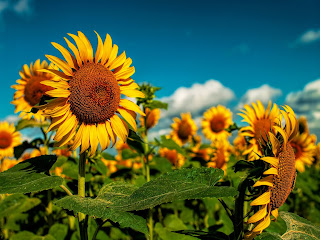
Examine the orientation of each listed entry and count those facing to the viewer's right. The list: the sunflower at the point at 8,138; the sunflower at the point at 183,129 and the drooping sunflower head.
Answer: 1

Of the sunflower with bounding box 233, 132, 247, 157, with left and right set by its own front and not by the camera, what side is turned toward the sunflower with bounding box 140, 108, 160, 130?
right

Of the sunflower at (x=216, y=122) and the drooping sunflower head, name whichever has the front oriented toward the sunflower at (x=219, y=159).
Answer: the sunflower at (x=216, y=122)

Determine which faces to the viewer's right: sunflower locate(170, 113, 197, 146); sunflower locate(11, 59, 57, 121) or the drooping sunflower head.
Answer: the drooping sunflower head

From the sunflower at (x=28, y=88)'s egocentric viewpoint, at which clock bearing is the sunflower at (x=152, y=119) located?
the sunflower at (x=152, y=119) is roughly at 8 o'clock from the sunflower at (x=28, y=88).

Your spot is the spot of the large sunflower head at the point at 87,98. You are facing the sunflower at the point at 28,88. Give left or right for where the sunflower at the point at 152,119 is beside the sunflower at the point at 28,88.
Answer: right

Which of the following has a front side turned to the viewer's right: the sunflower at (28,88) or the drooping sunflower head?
the drooping sunflower head

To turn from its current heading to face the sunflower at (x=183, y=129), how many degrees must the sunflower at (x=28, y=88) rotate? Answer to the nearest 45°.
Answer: approximately 135° to its left

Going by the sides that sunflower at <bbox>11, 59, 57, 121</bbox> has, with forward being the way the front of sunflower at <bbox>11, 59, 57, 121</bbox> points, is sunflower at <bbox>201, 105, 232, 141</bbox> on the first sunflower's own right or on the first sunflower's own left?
on the first sunflower's own left

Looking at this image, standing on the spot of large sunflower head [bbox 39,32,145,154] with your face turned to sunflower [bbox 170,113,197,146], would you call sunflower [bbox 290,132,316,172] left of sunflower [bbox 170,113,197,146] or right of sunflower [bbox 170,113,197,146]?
right

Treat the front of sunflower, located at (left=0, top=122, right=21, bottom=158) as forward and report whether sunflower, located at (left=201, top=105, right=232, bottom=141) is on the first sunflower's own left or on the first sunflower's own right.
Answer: on the first sunflower's own left

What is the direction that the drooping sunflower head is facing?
to the viewer's right

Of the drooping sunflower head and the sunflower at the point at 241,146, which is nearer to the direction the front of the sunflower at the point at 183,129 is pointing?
the drooping sunflower head

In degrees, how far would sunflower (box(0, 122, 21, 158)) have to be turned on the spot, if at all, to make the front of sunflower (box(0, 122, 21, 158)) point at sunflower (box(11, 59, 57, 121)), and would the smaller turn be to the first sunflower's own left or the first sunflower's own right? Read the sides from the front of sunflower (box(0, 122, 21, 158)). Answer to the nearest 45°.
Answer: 0° — it already faces it
